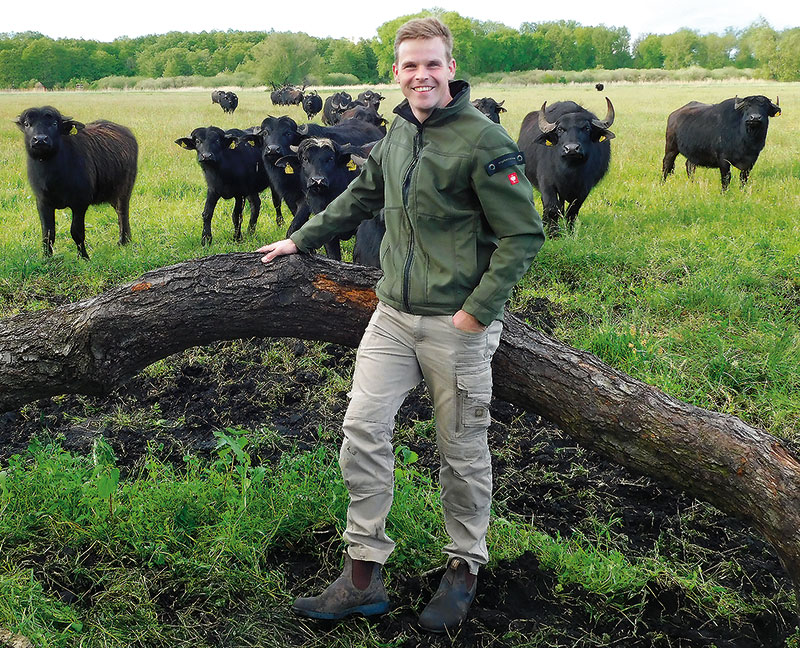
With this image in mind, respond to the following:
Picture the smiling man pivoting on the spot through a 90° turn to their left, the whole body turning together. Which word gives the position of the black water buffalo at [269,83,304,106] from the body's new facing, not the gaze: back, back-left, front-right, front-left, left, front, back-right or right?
back-left

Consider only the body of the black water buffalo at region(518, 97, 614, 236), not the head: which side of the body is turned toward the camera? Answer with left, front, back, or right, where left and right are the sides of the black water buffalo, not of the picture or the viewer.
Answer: front

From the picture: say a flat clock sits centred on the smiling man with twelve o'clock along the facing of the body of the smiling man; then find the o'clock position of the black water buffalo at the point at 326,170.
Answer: The black water buffalo is roughly at 4 o'clock from the smiling man.

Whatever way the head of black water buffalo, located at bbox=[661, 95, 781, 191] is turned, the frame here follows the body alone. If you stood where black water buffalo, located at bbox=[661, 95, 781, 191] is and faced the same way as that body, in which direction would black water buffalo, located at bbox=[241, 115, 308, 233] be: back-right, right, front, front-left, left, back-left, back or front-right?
right

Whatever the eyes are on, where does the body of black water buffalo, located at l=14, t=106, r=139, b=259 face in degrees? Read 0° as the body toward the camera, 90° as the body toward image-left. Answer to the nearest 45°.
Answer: approximately 45°

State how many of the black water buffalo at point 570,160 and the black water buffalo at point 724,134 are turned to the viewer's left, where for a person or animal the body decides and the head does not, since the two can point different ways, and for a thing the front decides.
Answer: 0

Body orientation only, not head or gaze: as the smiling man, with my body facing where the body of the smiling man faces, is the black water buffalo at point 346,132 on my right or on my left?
on my right

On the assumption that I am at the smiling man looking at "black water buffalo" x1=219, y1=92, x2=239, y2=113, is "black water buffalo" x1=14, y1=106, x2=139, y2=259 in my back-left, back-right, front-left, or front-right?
front-left

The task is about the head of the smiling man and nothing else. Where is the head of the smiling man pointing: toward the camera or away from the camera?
toward the camera

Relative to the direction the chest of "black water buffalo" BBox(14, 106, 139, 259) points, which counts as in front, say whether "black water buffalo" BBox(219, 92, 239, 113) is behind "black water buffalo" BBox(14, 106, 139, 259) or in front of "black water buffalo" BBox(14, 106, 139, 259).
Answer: behind

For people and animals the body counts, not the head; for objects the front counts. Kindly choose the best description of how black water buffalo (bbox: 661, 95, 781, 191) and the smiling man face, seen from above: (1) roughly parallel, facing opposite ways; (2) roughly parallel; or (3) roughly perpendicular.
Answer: roughly perpendicular

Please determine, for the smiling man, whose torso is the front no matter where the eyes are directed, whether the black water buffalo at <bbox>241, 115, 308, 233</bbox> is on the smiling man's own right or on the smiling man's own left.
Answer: on the smiling man's own right

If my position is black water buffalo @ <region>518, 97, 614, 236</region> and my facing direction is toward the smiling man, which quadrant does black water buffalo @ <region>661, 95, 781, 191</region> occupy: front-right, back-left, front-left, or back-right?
back-left

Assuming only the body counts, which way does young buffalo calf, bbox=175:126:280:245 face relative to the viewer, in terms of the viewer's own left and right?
facing the viewer and to the left of the viewer

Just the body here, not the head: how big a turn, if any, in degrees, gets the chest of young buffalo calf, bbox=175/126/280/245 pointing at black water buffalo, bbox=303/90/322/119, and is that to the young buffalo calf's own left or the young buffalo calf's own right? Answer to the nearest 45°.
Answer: approximately 135° to the young buffalo calf's own right

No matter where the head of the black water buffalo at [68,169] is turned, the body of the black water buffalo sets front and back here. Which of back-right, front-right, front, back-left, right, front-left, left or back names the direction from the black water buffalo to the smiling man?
front-left

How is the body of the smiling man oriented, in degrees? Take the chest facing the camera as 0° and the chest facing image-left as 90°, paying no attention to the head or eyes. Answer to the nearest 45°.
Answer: approximately 45°

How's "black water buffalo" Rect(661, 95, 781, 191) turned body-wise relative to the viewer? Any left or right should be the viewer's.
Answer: facing the viewer and to the right of the viewer
